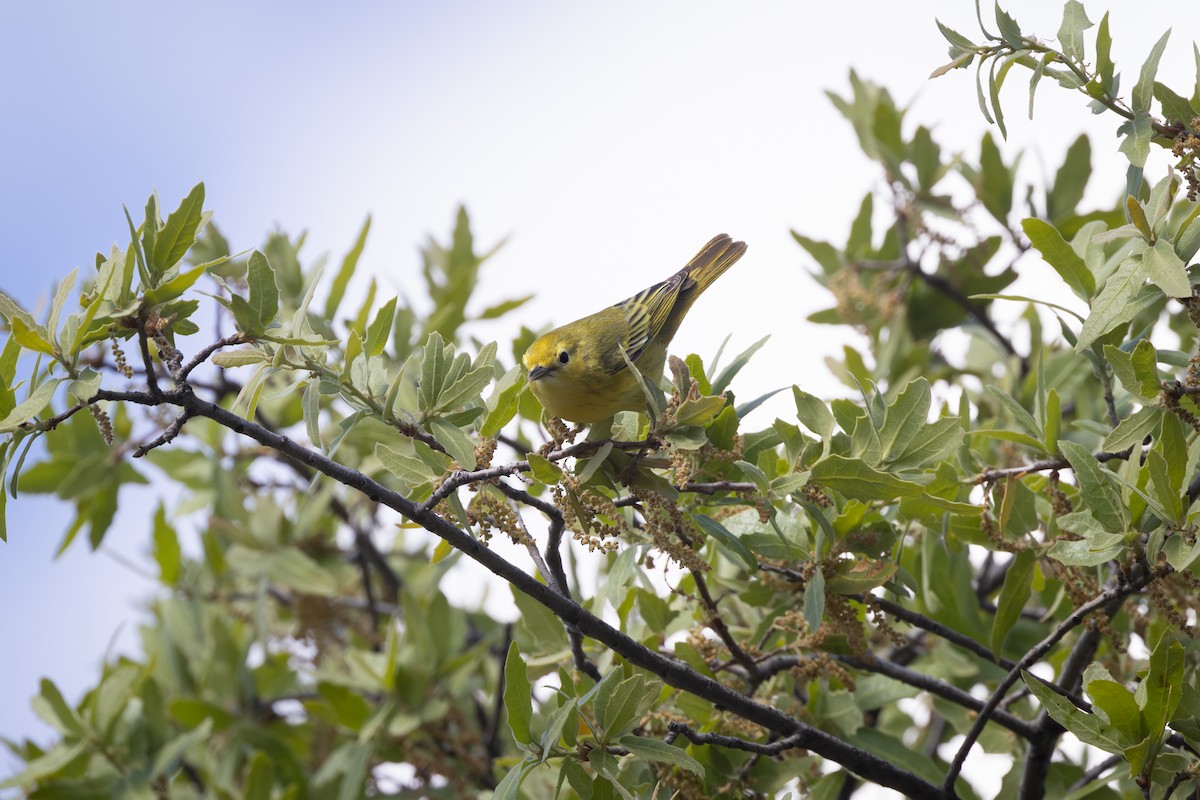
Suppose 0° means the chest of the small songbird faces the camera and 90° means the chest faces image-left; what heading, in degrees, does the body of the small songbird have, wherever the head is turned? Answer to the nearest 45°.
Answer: approximately 45°
